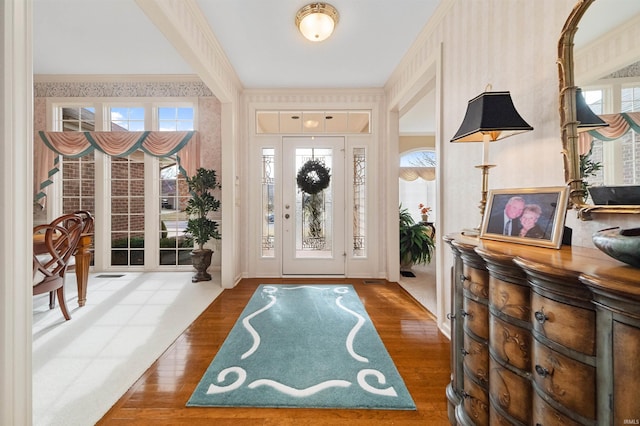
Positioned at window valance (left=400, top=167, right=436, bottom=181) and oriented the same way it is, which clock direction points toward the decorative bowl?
The decorative bowl is roughly at 12 o'clock from the window valance.

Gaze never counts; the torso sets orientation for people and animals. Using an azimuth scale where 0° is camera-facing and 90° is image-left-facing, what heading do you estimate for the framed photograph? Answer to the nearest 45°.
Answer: approximately 45°

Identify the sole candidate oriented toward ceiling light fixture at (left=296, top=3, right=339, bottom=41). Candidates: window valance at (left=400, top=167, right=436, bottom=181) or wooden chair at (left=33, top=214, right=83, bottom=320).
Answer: the window valance

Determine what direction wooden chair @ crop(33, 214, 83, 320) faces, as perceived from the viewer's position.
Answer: facing away from the viewer and to the left of the viewer

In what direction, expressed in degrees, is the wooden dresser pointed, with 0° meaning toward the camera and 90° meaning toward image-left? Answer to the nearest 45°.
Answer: approximately 45°

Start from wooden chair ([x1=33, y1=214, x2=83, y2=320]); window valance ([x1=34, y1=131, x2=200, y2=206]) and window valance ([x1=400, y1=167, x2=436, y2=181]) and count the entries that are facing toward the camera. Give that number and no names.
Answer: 2

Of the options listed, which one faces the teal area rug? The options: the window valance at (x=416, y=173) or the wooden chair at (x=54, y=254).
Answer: the window valance

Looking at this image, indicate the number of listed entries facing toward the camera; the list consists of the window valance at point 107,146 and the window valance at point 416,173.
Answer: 2

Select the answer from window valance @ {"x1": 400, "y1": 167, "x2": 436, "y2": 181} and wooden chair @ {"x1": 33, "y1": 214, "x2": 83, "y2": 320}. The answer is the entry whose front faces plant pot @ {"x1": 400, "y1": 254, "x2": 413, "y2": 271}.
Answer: the window valance
